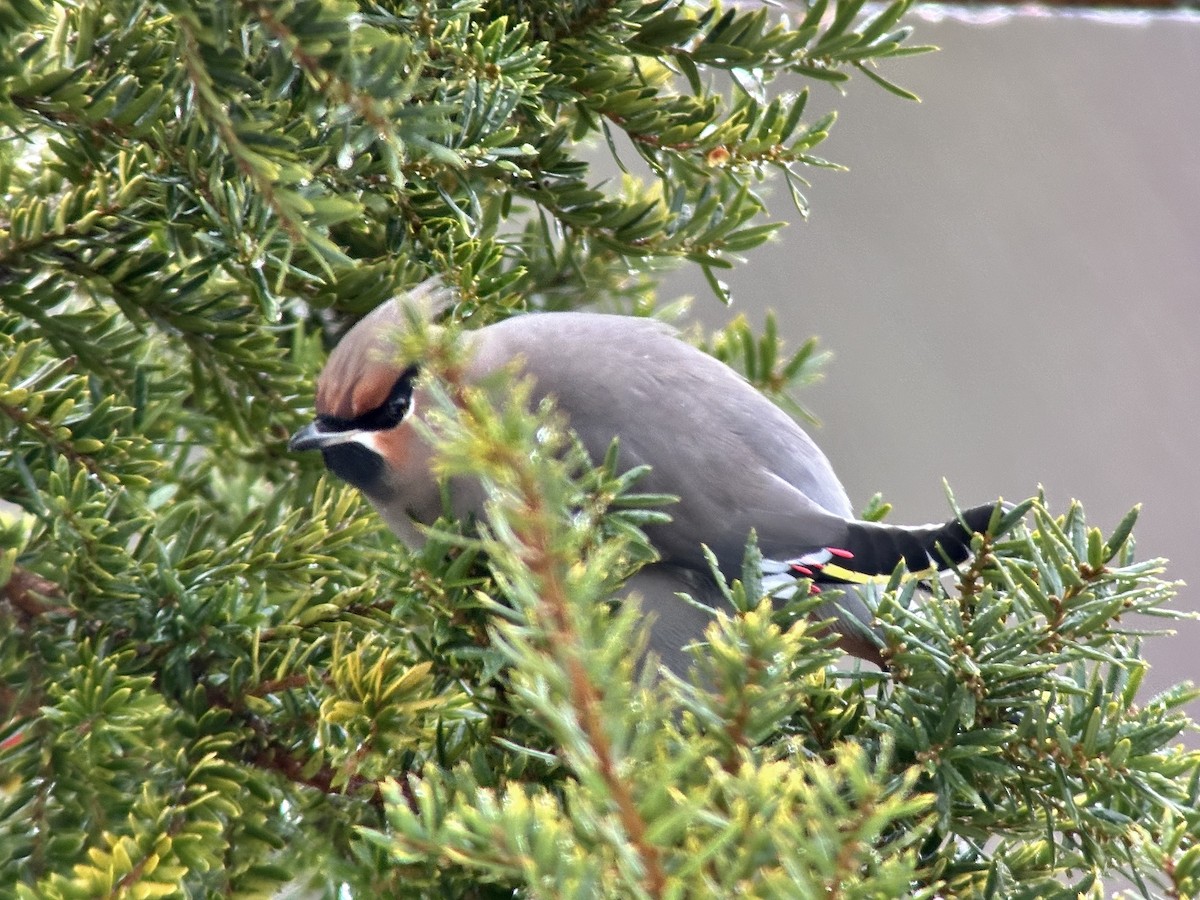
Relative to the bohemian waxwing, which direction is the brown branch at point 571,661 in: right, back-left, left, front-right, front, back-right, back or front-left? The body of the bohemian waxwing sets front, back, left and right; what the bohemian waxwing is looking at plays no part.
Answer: left

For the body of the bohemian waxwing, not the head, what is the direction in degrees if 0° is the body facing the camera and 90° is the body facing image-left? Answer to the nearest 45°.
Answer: approximately 90°
